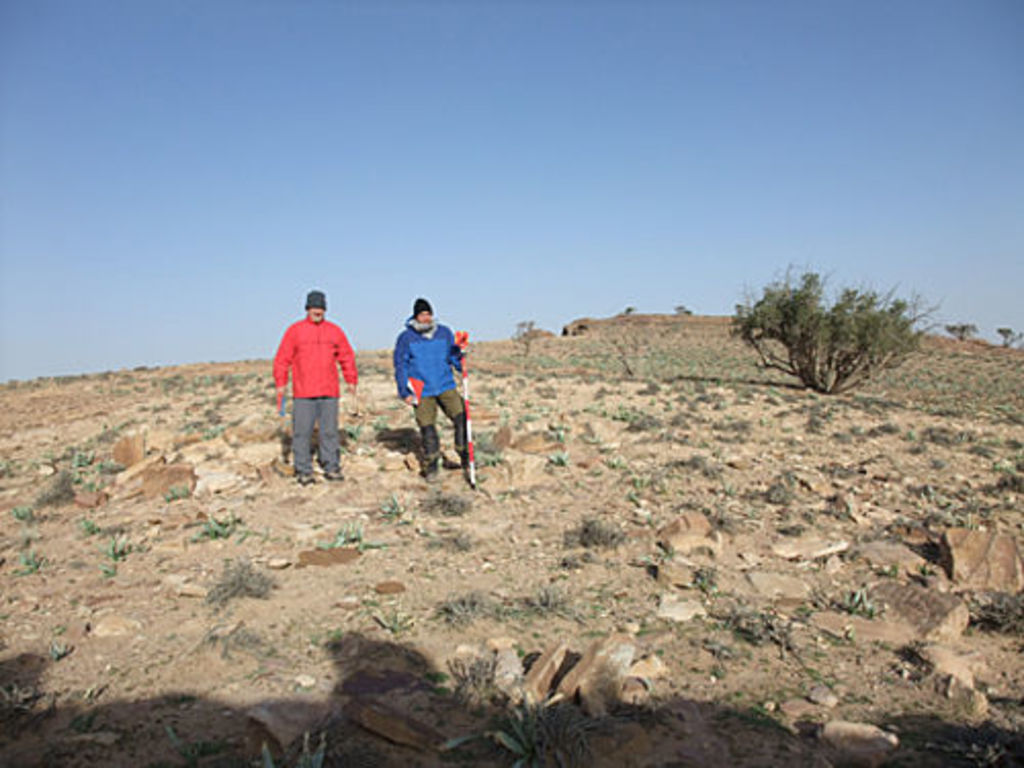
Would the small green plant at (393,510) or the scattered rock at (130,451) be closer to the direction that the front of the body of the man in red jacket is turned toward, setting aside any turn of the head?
the small green plant

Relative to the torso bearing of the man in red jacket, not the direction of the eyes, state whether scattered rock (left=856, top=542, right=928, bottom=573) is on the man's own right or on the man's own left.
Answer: on the man's own left

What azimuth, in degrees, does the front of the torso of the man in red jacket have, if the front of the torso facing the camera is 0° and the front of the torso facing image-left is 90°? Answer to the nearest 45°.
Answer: approximately 0°

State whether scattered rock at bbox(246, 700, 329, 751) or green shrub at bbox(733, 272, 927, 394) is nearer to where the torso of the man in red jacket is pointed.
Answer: the scattered rock

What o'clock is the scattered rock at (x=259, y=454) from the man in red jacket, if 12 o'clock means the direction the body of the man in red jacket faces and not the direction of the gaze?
The scattered rock is roughly at 5 o'clock from the man in red jacket.

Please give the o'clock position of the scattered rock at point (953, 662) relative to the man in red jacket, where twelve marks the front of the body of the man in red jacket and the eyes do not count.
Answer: The scattered rock is roughly at 11 o'clock from the man in red jacket.

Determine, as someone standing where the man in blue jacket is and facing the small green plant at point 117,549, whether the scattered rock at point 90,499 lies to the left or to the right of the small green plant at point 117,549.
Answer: right
